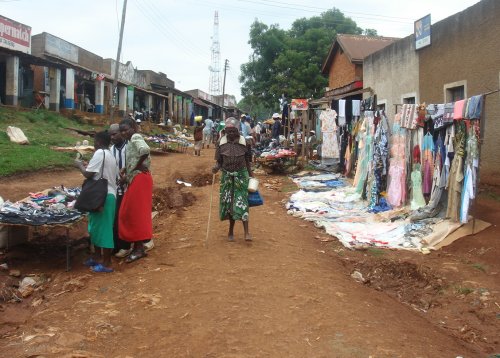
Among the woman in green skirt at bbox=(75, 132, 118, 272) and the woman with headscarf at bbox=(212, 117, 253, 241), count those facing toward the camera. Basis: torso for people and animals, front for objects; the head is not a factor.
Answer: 1

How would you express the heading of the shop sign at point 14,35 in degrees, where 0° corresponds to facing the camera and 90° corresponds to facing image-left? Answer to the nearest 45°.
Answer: approximately 315°

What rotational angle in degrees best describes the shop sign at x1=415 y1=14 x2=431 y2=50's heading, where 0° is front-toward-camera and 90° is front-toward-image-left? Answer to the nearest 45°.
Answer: approximately 45°

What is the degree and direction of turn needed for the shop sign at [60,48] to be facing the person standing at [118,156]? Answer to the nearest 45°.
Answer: approximately 45° to its right

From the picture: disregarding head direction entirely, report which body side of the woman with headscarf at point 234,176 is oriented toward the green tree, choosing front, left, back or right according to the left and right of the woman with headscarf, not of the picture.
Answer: back

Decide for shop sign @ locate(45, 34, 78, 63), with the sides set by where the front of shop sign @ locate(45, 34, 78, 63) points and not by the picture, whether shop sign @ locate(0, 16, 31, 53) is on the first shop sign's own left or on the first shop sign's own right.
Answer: on the first shop sign's own right

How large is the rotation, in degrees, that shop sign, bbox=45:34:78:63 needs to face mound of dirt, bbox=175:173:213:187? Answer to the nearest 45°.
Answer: approximately 45° to its right
